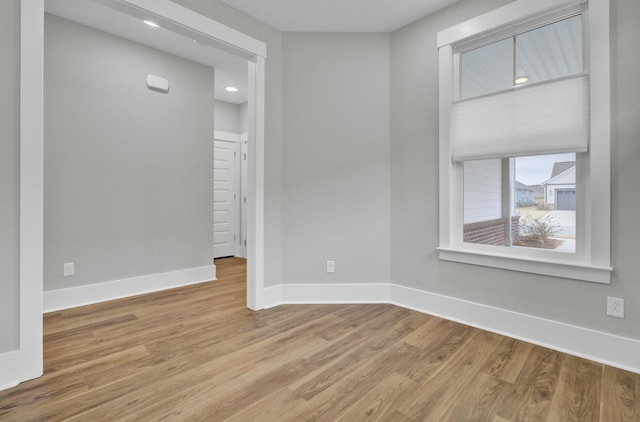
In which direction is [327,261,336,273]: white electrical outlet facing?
toward the camera

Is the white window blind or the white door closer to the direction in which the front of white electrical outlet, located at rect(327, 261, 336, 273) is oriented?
the white window blind

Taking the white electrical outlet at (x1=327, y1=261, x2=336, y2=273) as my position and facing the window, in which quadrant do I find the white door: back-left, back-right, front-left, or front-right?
back-left

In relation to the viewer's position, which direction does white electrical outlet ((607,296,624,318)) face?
facing the viewer and to the left of the viewer

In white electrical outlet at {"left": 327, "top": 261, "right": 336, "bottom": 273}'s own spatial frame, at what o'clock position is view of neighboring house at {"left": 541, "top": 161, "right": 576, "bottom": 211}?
The view of neighboring house is roughly at 7 o'clock from the white electrical outlet.

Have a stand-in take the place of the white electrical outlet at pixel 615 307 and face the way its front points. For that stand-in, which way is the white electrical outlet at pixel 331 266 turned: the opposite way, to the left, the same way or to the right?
to the left

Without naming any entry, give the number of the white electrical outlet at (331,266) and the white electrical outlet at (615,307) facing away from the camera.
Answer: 0

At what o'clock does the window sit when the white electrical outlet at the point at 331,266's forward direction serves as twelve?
The window is roughly at 10 o'clock from the white electrical outlet.

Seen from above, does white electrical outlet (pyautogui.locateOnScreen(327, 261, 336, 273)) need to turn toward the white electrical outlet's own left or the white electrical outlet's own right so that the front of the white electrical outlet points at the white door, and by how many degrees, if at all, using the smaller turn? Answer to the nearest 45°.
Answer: approximately 135° to the white electrical outlet's own right

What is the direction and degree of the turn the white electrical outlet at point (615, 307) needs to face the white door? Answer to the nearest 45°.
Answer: approximately 45° to its right

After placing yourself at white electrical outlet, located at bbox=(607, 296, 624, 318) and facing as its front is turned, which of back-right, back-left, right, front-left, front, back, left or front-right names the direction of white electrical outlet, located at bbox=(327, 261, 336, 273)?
front-right
